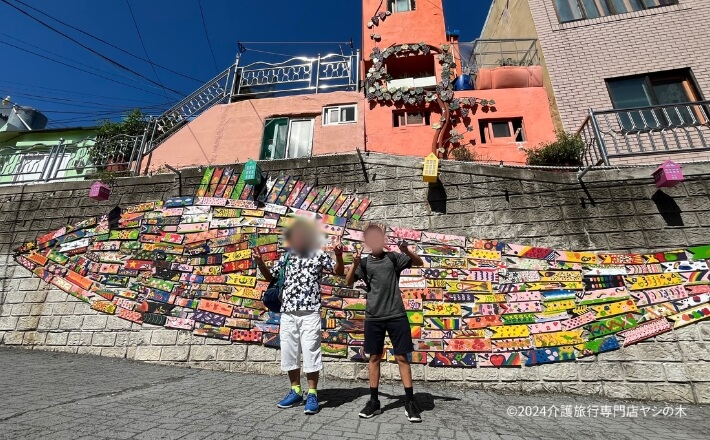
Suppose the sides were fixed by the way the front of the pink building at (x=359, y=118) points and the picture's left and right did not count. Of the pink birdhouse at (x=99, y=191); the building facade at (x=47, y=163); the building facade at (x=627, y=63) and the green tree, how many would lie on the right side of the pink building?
3

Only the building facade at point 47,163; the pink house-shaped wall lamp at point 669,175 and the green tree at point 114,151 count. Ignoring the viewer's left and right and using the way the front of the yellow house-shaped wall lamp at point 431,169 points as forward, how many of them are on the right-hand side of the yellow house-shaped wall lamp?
2

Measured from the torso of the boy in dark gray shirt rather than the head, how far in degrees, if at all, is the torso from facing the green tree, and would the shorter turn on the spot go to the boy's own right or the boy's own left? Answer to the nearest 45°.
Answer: approximately 135° to the boy's own right

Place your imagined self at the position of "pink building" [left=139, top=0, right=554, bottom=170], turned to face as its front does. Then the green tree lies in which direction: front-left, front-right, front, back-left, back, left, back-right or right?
right

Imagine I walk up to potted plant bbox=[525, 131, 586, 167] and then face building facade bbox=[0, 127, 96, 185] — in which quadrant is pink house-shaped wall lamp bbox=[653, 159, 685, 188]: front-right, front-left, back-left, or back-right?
back-left

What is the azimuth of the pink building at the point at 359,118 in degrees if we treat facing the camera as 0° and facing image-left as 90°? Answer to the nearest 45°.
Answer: approximately 0°
